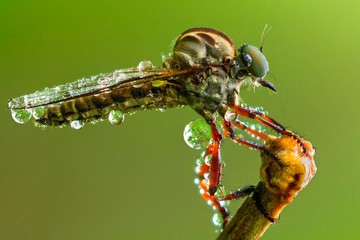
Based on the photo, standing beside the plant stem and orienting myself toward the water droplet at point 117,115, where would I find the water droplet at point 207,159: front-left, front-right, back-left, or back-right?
front-right

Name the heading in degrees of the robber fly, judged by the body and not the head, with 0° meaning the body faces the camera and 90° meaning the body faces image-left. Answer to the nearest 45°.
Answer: approximately 270°

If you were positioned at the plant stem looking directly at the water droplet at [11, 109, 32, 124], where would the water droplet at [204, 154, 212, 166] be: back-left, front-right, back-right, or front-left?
front-right
